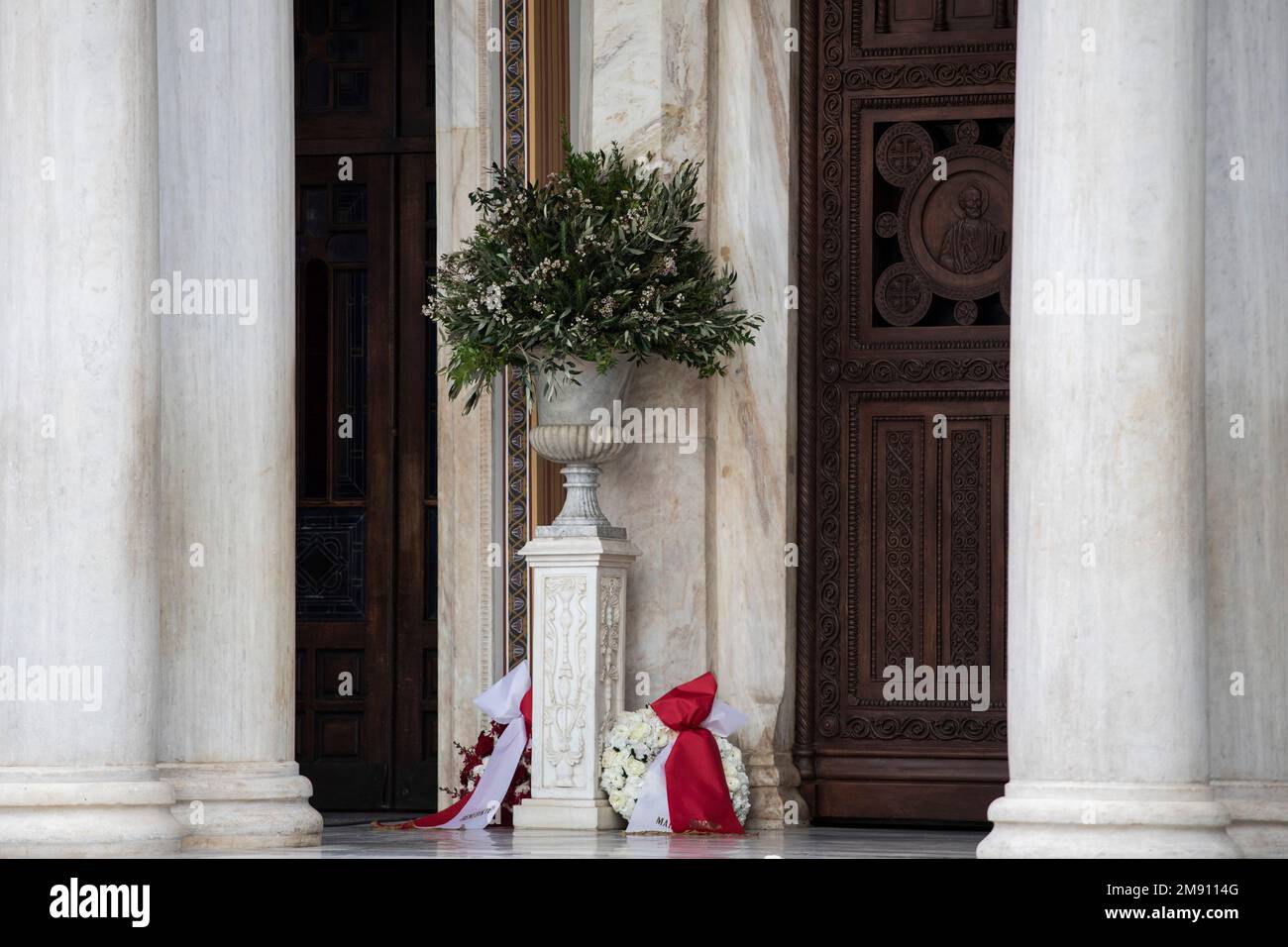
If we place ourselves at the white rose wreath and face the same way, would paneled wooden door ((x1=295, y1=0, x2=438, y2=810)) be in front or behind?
behind

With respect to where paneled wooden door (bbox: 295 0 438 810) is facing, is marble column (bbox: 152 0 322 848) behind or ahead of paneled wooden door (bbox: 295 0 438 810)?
ahead

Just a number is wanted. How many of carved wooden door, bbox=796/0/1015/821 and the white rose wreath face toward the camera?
2

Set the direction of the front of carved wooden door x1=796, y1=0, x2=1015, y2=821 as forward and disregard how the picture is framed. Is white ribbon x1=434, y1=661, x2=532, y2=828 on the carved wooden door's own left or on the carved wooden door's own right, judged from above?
on the carved wooden door's own right

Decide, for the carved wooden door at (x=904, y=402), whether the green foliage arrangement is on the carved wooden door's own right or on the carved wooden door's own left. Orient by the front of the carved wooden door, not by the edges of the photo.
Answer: on the carved wooden door's own right

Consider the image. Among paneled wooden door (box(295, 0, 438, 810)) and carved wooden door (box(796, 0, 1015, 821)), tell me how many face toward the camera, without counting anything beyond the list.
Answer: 2

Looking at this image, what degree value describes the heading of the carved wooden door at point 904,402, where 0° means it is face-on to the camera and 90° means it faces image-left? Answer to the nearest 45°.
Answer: approximately 0°
